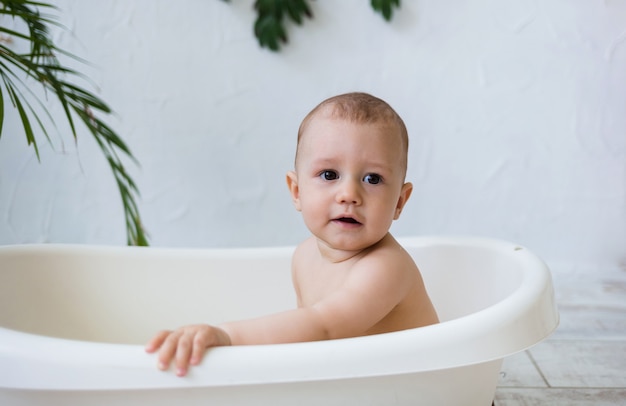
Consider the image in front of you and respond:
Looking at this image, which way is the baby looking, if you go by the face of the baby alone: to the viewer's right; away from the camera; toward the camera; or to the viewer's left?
toward the camera
